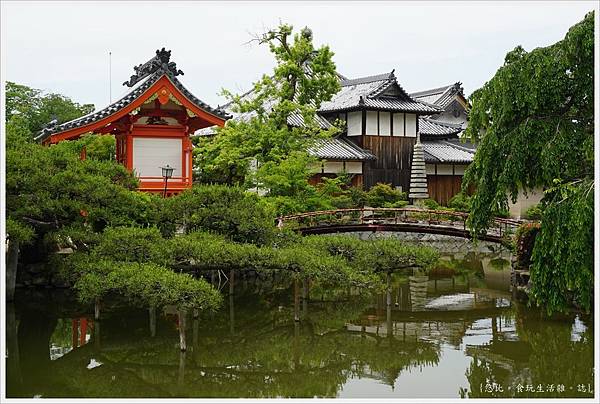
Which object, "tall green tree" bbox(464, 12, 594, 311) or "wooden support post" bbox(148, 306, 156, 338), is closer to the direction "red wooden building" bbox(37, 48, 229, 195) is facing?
the wooden support post

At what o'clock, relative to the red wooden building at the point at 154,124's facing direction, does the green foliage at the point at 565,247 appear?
The green foliage is roughly at 8 o'clock from the red wooden building.

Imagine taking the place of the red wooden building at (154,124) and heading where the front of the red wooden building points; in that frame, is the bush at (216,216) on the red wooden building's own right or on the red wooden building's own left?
on the red wooden building's own left
